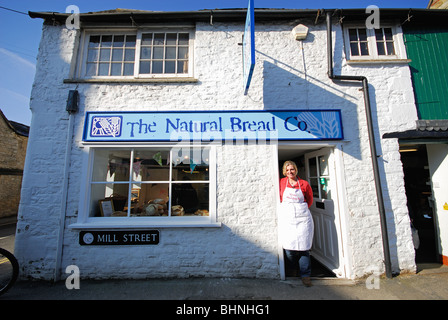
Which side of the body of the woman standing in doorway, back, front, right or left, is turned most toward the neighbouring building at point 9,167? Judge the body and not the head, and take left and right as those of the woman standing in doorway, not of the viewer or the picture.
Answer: right

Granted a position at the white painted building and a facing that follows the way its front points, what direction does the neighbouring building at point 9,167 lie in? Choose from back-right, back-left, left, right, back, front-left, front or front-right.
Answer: back-right

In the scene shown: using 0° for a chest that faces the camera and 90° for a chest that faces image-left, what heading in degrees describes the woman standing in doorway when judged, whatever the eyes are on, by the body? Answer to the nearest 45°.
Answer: approximately 0°

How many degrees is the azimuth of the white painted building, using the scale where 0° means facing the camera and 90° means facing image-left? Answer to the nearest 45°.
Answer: approximately 0°
